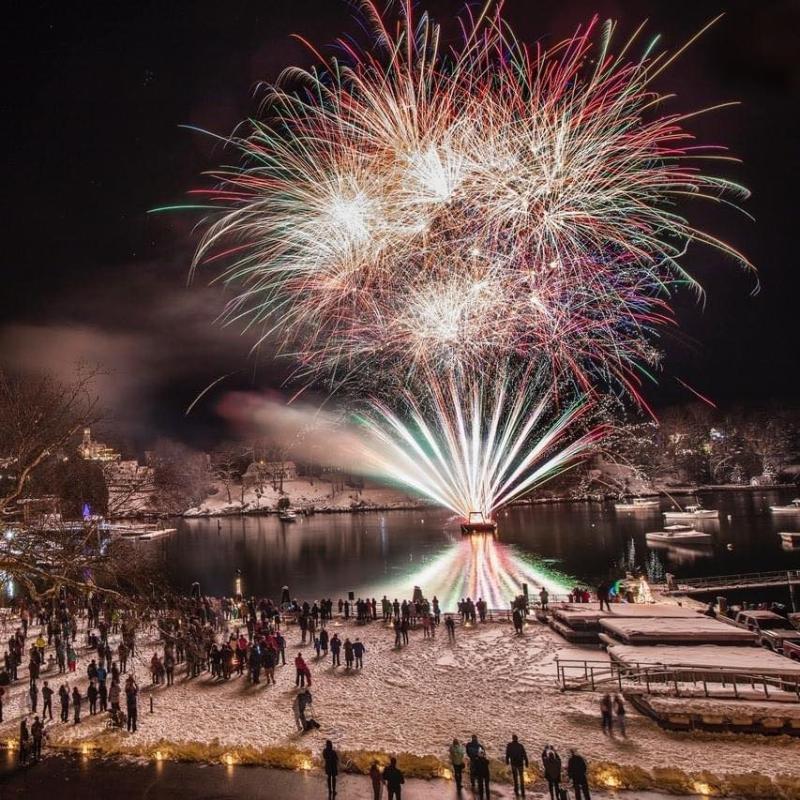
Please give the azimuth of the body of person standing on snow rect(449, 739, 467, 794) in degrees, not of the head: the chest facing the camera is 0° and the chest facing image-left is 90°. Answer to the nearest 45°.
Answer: approximately 180°

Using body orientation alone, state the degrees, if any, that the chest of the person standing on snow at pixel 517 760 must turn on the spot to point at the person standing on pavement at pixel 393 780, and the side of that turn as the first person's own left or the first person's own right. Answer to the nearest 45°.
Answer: approximately 135° to the first person's own left

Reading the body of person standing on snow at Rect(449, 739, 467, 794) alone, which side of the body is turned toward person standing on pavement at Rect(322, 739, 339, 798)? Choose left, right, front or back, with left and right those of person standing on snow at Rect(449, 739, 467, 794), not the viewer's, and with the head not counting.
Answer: left

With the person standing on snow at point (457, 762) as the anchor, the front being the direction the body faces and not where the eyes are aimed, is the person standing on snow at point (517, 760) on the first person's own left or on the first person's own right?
on the first person's own right

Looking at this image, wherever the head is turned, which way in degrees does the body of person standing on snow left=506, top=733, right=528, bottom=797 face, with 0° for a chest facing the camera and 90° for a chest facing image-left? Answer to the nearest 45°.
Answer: approximately 180°

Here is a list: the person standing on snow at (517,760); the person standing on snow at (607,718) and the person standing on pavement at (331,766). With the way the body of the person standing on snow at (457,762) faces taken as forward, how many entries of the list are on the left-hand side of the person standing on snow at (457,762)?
1

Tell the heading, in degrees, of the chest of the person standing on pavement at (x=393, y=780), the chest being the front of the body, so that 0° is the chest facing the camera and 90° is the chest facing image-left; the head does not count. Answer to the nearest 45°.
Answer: approximately 180°

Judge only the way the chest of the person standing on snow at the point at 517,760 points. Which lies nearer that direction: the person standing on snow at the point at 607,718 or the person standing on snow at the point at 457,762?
the person standing on snow at the point at 607,718
